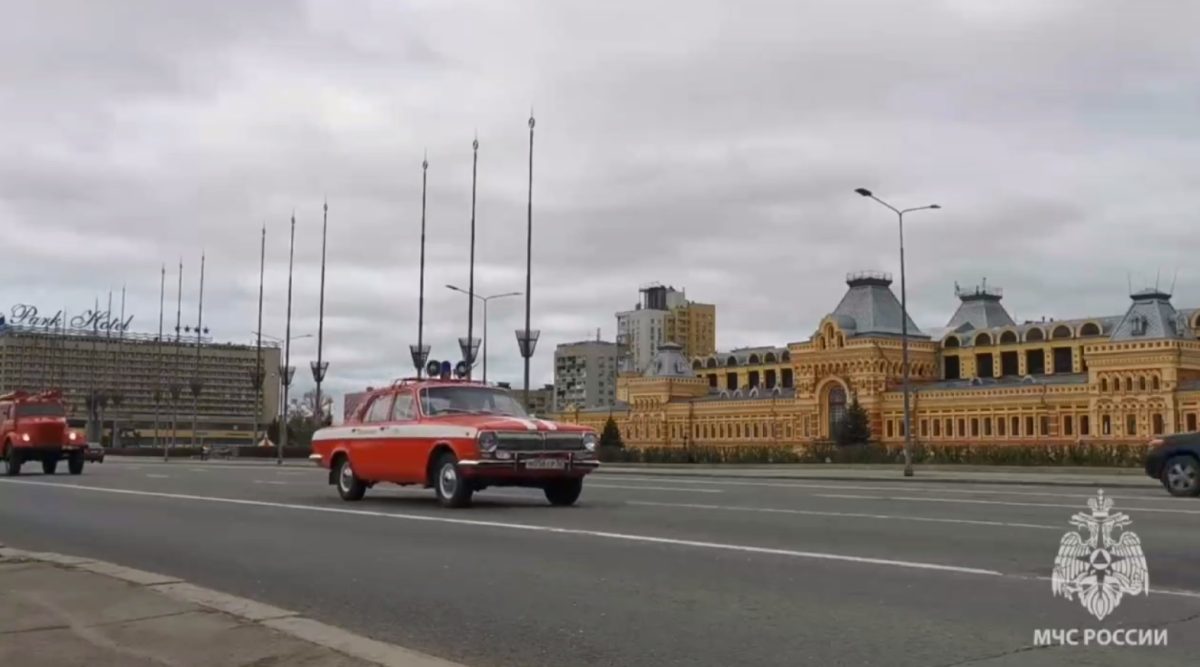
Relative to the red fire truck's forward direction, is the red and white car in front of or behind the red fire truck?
in front

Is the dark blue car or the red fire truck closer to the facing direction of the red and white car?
the dark blue car

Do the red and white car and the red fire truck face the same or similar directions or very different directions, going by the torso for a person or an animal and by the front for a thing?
same or similar directions

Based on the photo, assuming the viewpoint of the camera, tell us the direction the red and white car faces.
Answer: facing the viewer and to the right of the viewer

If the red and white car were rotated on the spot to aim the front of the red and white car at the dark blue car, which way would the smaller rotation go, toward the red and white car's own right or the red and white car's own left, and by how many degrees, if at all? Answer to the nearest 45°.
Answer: approximately 45° to the red and white car's own left

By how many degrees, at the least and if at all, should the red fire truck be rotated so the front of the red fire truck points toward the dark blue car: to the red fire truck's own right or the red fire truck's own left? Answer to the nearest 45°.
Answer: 0° — it already faces it

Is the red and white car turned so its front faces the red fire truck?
no

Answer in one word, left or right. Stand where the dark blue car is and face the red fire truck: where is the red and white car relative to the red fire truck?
left
